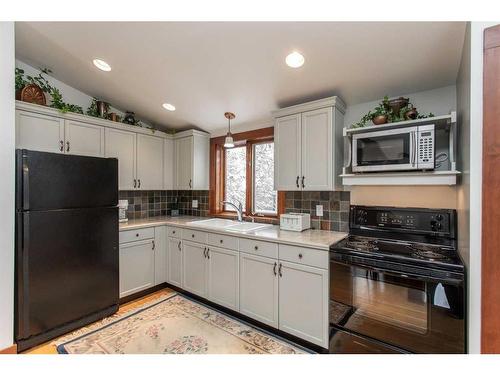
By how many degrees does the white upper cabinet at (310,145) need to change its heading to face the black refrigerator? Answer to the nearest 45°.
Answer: approximately 45° to its right

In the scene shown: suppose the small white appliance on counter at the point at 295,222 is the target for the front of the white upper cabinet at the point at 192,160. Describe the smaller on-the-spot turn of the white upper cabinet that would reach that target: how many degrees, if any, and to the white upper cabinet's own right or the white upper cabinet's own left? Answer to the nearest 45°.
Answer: approximately 90° to the white upper cabinet's own left

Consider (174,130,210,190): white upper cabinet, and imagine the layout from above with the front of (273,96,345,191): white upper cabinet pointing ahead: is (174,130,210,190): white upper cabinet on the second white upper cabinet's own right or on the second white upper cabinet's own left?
on the second white upper cabinet's own right

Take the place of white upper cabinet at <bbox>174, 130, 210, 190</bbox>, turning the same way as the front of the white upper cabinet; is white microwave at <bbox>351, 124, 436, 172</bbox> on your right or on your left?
on your left

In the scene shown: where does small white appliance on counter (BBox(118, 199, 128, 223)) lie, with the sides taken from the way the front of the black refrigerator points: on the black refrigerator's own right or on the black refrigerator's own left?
on the black refrigerator's own left

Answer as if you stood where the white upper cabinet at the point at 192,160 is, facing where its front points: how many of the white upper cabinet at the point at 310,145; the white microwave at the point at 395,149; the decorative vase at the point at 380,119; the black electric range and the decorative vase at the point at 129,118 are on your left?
4

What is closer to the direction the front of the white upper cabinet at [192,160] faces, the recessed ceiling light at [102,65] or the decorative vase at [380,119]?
the recessed ceiling light

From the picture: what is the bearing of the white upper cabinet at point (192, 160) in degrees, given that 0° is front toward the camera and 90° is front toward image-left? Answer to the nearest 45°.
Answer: approximately 45°

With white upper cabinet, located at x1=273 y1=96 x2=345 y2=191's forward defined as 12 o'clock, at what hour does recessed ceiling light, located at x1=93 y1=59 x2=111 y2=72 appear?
The recessed ceiling light is roughly at 1 o'clock from the white upper cabinet.

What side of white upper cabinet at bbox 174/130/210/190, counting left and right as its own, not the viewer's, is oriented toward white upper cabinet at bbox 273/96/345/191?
left
